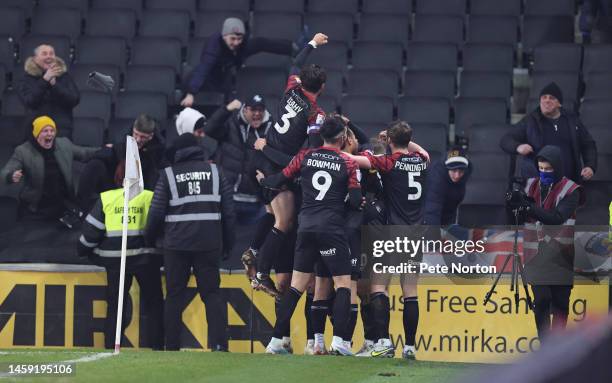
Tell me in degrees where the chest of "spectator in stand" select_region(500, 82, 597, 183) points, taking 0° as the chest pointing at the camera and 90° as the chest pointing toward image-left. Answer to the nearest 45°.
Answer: approximately 0°

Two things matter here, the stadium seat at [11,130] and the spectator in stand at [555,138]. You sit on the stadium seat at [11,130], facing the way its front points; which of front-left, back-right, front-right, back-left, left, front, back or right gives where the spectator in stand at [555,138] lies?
front-left

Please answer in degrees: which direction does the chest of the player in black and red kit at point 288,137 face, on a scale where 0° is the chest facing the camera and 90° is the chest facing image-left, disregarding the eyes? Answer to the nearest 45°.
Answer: approximately 225°

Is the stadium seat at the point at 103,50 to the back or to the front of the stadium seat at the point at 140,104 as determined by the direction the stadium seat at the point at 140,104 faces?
to the back

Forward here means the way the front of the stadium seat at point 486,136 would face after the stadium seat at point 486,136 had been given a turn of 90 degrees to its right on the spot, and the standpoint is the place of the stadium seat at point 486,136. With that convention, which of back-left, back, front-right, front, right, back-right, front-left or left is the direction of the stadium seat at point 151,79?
front

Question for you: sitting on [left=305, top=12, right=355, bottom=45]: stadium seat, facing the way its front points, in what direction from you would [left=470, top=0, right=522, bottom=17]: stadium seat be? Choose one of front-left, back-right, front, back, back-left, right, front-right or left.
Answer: left

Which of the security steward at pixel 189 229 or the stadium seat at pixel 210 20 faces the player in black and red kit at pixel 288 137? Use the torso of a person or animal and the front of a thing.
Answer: the stadium seat

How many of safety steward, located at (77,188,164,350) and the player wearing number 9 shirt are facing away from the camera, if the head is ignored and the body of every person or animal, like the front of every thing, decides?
2

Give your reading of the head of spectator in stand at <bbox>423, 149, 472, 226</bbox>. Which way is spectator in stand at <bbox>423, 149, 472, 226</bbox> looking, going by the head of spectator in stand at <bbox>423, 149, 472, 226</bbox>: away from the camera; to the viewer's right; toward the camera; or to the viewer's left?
toward the camera

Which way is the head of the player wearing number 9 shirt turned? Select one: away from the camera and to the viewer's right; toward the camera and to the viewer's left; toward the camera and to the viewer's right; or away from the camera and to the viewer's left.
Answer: away from the camera and to the viewer's right

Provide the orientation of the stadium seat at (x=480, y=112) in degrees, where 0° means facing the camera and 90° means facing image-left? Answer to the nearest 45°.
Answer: approximately 0°

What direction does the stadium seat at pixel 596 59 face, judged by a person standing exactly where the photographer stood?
facing the viewer

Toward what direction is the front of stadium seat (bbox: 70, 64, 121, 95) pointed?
toward the camera

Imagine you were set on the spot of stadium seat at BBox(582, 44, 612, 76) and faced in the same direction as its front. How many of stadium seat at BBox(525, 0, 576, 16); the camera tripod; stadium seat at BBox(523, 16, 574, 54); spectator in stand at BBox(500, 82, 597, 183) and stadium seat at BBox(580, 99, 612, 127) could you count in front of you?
3

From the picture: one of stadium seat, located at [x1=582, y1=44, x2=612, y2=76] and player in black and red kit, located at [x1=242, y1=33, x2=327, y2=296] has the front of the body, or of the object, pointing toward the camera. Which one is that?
the stadium seat

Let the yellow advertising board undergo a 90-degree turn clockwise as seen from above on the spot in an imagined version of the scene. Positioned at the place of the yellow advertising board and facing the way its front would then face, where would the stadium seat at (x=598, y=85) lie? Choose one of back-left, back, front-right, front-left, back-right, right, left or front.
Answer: back-right

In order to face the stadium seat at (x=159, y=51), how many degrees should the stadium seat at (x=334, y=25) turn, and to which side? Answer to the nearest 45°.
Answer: approximately 90° to its right
